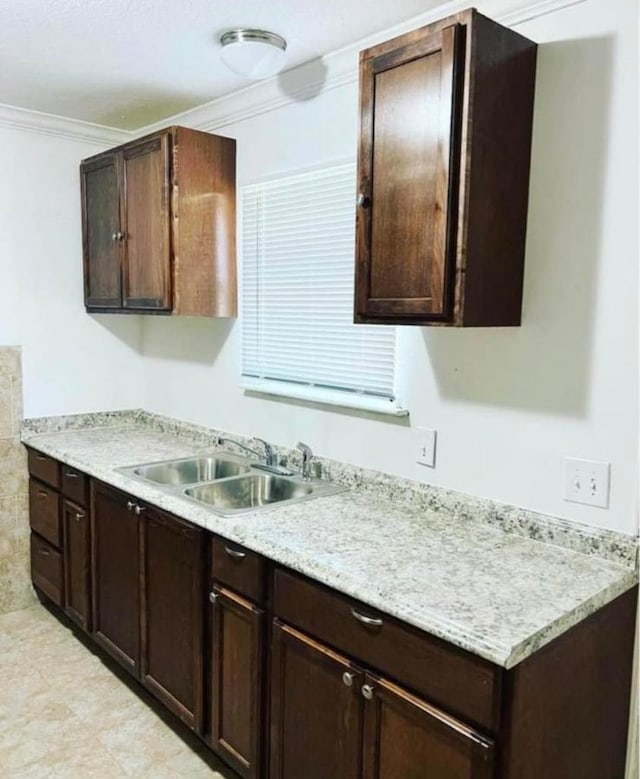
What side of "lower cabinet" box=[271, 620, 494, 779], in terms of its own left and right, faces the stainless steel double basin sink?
right

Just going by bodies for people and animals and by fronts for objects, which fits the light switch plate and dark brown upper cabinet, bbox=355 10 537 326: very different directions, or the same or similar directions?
same or similar directions

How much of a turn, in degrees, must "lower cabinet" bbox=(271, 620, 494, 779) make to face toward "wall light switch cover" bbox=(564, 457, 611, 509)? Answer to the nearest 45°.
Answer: approximately 180°

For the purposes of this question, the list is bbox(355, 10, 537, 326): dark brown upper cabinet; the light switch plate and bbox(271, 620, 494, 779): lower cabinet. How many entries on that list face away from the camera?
0

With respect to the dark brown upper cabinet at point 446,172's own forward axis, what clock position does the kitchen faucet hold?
The kitchen faucet is roughly at 3 o'clock from the dark brown upper cabinet.

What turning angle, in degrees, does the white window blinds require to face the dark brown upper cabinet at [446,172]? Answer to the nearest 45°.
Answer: approximately 90° to its left

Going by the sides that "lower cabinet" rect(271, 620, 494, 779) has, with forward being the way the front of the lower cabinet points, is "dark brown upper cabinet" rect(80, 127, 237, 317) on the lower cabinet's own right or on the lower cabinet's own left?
on the lower cabinet's own right

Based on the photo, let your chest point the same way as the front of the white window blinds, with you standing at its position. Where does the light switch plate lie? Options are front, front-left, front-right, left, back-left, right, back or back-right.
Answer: left

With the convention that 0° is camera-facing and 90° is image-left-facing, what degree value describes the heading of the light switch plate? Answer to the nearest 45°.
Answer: approximately 45°

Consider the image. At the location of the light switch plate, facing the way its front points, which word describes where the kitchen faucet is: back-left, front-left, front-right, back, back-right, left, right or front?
right

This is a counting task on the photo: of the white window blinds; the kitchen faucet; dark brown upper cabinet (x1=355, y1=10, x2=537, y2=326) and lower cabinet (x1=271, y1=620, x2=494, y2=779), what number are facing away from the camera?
0

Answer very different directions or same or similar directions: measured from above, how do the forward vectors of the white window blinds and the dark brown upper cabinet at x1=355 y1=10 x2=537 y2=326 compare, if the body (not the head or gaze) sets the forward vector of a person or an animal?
same or similar directions

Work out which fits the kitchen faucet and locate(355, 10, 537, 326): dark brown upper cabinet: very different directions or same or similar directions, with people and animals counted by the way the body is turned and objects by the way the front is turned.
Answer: same or similar directions
